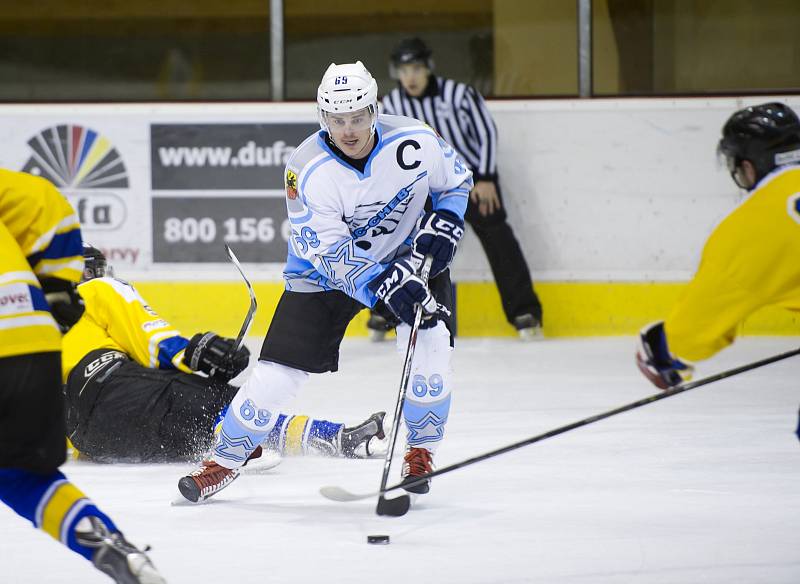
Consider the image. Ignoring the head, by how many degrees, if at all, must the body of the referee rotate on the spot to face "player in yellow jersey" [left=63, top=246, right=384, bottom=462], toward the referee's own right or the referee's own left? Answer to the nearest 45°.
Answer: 0° — they already face them

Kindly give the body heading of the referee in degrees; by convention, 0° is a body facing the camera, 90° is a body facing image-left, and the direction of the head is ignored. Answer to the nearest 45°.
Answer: approximately 0°

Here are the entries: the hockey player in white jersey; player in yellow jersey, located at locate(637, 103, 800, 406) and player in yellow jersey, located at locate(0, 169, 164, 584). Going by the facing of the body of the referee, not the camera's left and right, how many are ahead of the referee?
3

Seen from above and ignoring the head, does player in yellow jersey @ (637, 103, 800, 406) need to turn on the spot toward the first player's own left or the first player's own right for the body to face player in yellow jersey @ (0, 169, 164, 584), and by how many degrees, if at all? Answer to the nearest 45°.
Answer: approximately 45° to the first player's own left

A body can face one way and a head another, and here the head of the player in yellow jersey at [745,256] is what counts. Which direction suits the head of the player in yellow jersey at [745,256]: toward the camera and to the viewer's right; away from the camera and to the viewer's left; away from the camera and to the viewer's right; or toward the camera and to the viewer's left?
away from the camera and to the viewer's left

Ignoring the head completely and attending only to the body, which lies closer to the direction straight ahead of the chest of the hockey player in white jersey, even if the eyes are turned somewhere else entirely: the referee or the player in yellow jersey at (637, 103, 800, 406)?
the player in yellow jersey

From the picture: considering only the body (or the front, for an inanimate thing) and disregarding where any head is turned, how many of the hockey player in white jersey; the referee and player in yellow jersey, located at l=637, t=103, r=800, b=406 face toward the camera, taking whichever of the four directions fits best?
2

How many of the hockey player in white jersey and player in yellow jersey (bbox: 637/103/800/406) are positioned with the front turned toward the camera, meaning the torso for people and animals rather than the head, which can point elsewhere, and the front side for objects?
1

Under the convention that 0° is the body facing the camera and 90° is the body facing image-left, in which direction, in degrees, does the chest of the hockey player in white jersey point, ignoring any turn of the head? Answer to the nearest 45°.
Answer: approximately 0°

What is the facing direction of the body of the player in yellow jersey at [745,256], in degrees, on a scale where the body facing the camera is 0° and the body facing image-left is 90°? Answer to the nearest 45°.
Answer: approximately 135°
